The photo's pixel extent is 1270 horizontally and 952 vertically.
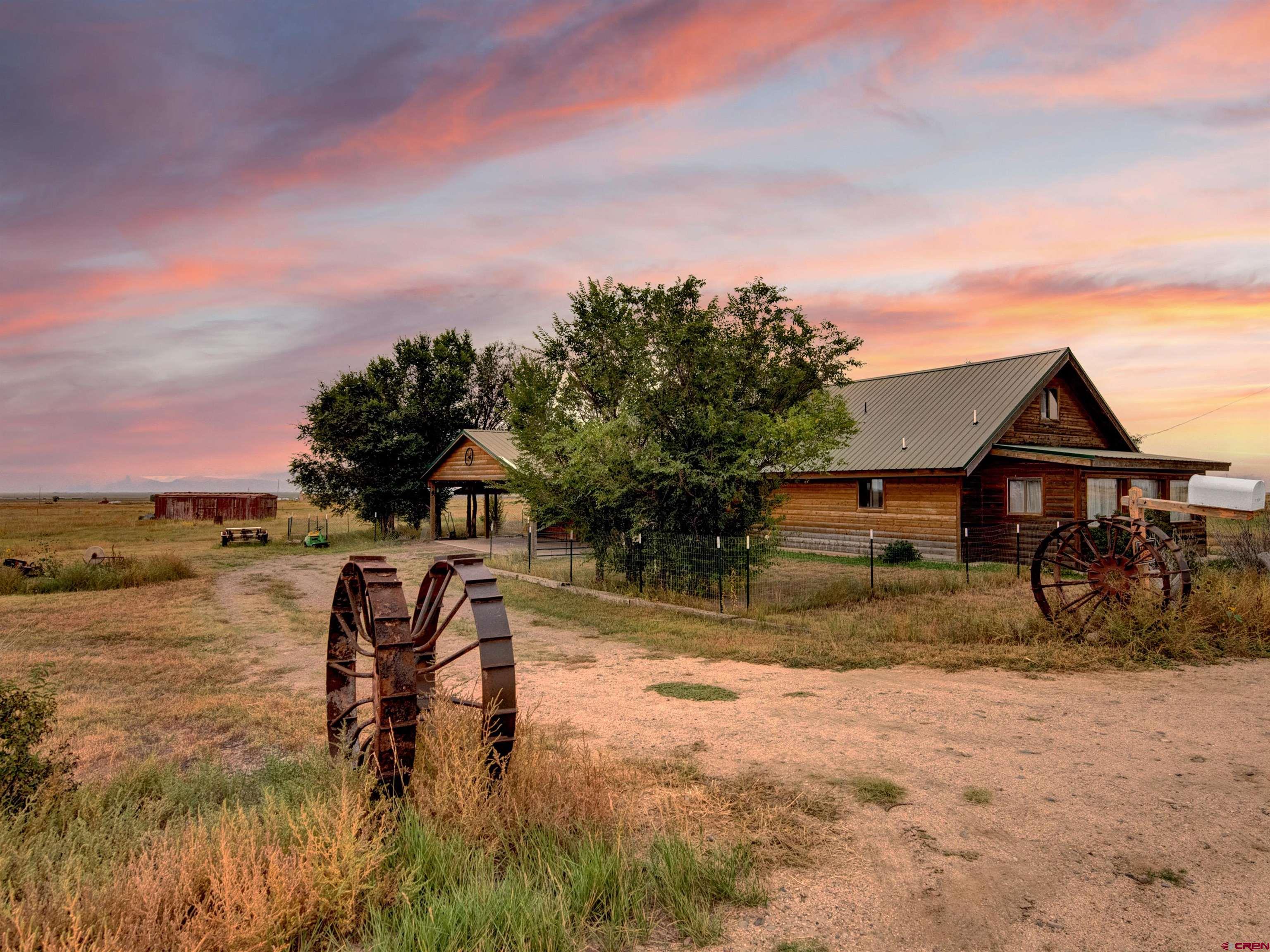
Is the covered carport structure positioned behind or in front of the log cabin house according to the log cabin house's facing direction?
behind

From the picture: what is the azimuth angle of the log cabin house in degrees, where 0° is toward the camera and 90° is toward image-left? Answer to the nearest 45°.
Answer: approximately 315°

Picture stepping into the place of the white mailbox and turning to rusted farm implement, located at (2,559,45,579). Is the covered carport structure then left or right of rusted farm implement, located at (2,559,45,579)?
right

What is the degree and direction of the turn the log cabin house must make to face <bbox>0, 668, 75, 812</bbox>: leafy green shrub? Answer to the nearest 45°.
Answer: approximately 45° to its right

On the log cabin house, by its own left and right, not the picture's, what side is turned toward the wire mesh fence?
right

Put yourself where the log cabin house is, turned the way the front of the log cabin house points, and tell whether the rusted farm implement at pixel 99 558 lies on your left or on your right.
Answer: on your right

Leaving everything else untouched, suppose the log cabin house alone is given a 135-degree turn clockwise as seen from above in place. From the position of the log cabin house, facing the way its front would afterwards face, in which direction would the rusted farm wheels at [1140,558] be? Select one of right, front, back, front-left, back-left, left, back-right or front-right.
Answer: left

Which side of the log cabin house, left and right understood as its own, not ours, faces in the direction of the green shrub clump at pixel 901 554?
right

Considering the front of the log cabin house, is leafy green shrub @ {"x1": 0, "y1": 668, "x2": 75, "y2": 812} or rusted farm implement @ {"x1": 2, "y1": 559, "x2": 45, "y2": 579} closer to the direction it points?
the leafy green shrub

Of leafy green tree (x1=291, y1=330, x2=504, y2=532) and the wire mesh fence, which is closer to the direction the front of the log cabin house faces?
the wire mesh fence
